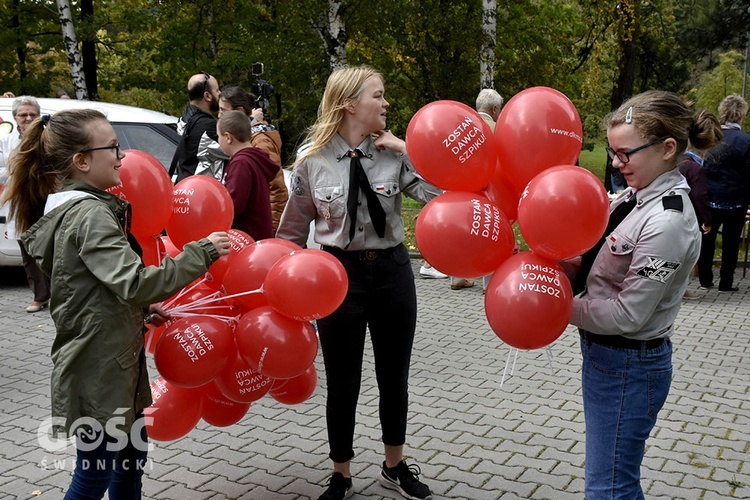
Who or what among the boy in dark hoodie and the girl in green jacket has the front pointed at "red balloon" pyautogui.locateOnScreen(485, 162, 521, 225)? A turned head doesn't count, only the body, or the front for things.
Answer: the girl in green jacket

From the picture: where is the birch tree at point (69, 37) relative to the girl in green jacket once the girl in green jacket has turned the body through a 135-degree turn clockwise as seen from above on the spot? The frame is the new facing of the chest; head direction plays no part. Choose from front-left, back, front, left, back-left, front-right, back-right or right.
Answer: back-right

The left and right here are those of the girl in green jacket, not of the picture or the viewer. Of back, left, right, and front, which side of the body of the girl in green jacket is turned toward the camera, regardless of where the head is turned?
right

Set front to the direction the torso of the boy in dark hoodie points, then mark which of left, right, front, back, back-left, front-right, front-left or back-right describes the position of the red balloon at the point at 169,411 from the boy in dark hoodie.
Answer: back-left

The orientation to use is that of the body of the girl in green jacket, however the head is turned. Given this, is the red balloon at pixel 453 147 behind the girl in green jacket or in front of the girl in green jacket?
in front

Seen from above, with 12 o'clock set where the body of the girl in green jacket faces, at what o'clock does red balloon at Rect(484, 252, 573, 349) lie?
The red balloon is roughly at 1 o'clock from the girl in green jacket.

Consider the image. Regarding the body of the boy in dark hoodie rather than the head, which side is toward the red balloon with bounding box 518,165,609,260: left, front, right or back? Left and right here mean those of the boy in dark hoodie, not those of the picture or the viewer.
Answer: back

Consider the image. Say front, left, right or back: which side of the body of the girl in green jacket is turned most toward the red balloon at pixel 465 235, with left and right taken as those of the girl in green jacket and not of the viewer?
front

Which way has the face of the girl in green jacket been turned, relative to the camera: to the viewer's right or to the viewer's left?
to the viewer's right

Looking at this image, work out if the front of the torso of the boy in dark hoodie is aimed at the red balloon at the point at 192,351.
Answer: no

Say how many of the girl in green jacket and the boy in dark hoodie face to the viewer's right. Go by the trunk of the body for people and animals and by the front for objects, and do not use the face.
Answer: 1

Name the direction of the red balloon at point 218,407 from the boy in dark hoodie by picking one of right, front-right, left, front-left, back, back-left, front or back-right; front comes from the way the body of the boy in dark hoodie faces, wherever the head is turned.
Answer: back-left
